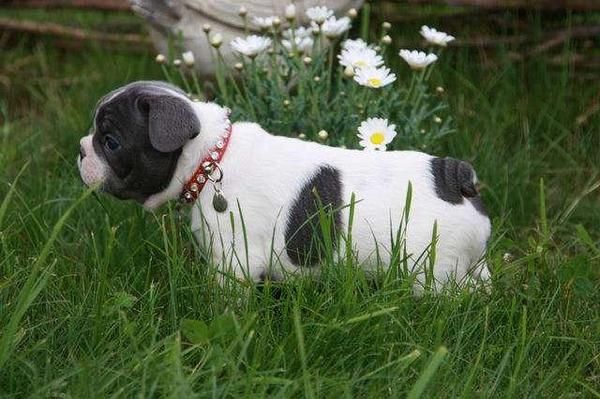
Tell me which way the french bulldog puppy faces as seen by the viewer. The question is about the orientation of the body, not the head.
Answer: to the viewer's left

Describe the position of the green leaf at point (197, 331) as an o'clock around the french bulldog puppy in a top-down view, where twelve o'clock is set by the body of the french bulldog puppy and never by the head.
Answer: The green leaf is roughly at 10 o'clock from the french bulldog puppy.

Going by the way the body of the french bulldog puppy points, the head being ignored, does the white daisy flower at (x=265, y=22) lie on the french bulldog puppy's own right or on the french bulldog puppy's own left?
on the french bulldog puppy's own right

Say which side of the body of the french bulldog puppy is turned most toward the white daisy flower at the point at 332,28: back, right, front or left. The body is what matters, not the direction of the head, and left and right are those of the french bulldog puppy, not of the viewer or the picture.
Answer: right

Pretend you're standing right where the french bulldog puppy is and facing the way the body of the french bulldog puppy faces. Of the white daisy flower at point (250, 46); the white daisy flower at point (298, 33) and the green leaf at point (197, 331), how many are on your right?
2

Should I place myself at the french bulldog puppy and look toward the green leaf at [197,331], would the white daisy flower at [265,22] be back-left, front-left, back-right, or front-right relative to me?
back-right

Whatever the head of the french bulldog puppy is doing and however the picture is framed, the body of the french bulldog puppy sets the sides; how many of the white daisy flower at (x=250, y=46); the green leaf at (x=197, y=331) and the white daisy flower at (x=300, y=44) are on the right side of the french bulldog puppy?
2

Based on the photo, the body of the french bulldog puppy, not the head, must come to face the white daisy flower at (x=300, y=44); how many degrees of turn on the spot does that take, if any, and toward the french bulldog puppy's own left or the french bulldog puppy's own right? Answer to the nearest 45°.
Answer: approximately 90° to the french bulldog puppy's own right

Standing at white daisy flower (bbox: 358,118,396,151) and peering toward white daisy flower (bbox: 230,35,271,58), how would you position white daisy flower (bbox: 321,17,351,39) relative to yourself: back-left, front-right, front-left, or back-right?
front-right

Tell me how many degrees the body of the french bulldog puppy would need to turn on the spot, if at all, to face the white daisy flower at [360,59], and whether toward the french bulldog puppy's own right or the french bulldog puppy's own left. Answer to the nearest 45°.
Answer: approximately 135° to the french bulldog puppy's own right
